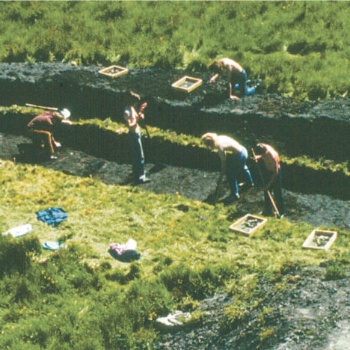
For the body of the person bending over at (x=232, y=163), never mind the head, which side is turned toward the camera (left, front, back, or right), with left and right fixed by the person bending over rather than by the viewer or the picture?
left

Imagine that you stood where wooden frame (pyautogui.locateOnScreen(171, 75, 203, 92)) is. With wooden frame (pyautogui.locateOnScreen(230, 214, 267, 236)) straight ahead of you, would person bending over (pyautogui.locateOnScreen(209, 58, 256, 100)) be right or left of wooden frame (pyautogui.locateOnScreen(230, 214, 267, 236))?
left

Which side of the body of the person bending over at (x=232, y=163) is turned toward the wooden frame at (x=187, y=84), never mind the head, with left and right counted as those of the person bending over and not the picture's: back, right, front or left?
right

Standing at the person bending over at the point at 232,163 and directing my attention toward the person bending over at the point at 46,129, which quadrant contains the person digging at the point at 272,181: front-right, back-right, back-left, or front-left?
back-left

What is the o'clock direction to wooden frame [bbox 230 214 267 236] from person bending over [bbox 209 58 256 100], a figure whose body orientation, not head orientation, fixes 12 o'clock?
The wooden frame is roughly at 9 o'clock from the person bending over.

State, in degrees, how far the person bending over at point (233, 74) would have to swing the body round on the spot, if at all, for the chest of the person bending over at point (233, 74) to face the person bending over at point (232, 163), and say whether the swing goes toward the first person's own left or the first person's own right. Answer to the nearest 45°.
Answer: approximately 90° to the first person's own left

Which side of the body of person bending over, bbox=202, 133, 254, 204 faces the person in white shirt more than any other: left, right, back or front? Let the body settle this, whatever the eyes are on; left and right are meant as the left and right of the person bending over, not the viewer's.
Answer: front

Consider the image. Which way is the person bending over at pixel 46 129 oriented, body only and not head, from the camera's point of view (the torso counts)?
to the viewer's right

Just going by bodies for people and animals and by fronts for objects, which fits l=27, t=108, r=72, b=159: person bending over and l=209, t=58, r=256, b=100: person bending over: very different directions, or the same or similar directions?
very different directions

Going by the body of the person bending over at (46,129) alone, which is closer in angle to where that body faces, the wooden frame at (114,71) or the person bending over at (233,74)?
the person bending over

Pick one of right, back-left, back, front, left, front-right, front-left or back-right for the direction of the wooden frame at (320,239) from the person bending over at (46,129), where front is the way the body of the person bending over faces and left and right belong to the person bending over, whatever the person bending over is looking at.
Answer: front-right

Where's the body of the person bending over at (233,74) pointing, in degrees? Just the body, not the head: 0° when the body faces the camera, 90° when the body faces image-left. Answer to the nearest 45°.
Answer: approximately 90°

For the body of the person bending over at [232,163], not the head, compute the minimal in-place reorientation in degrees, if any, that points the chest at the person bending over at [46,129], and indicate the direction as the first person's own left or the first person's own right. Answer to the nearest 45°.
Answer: approximately 45° to the first person's own right
